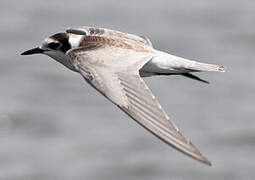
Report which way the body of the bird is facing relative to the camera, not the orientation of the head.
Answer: to the viewer's left
